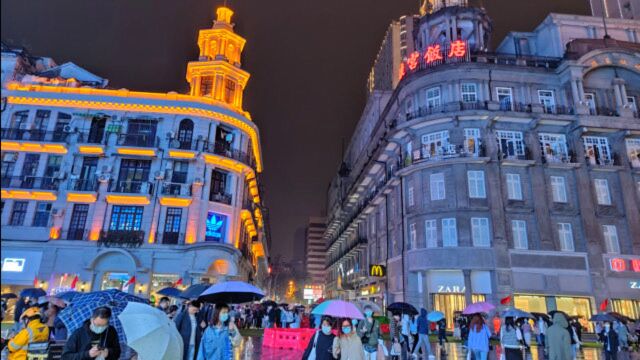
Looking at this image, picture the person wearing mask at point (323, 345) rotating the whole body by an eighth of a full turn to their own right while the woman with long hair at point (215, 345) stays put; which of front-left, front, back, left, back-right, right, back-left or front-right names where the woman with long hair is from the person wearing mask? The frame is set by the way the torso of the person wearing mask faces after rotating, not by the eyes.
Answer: front-right

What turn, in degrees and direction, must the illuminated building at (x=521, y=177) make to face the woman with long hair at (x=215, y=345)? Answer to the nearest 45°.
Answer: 0° — it already faces them

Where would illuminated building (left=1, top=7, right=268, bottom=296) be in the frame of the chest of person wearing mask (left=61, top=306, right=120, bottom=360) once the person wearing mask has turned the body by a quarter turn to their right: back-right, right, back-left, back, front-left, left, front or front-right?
right

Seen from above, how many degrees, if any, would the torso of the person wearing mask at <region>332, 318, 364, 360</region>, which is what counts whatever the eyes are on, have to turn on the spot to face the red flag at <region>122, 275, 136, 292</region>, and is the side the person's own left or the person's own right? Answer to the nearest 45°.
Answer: approximately 135° to the person's own right

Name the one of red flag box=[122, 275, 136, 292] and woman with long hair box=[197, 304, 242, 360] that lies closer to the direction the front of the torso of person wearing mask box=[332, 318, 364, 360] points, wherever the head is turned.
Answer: the woman with long hair

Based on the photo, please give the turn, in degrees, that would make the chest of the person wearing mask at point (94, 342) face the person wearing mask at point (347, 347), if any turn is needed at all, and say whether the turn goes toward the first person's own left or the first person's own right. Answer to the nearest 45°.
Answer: approximately 90° to the first person's own left

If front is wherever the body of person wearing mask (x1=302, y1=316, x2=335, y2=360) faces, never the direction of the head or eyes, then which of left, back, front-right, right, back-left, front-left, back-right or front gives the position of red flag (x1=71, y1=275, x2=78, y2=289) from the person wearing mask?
back-right

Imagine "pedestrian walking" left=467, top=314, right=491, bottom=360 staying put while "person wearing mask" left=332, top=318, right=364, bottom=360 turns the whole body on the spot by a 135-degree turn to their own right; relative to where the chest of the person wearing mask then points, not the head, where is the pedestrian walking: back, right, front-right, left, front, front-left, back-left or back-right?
right

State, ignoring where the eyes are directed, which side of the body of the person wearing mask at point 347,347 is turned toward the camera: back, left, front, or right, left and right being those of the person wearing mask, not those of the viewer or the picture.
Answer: front

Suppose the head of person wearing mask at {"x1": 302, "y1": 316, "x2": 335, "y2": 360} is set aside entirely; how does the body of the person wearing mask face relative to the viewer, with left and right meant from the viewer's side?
facing the viewer

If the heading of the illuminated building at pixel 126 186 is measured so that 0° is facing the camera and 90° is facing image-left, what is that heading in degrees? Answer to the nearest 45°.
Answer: approximately 0°
